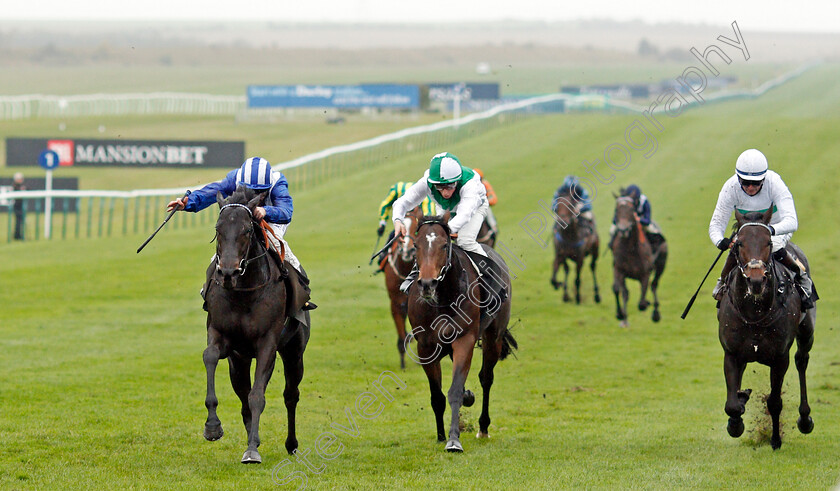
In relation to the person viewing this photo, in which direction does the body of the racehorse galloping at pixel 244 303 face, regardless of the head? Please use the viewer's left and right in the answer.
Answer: facing the viewer

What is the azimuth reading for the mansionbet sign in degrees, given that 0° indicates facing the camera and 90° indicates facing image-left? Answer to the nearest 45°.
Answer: approximately 0°

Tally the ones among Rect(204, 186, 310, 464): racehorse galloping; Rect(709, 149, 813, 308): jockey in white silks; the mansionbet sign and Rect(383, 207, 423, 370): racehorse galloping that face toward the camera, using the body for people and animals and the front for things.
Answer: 4

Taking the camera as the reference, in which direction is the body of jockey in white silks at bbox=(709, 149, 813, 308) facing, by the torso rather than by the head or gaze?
toward the camera

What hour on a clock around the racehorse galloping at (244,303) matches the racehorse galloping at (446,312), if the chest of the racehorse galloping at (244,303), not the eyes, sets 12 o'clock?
the racehorse galloping at (446,312) is roughly at 8 o'clock from the racehorse galloping at (244,303).

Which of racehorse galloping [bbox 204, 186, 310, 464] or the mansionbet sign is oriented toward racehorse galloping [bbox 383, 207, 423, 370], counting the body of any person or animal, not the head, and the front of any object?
the mansionbet sign

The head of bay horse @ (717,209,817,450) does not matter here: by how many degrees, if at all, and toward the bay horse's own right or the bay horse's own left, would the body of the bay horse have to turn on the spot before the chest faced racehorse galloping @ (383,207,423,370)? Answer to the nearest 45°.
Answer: approximately 135° to the bay horse's own right

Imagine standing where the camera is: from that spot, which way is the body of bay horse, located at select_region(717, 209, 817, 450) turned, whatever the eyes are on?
toward the camera

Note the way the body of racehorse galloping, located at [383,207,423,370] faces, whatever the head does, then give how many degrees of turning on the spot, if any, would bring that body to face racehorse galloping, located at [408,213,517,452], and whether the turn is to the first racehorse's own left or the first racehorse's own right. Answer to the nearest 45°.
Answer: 0° — it already faces it

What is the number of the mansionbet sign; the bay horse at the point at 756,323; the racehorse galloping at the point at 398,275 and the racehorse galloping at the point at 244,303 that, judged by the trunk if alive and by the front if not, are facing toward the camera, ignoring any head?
4
